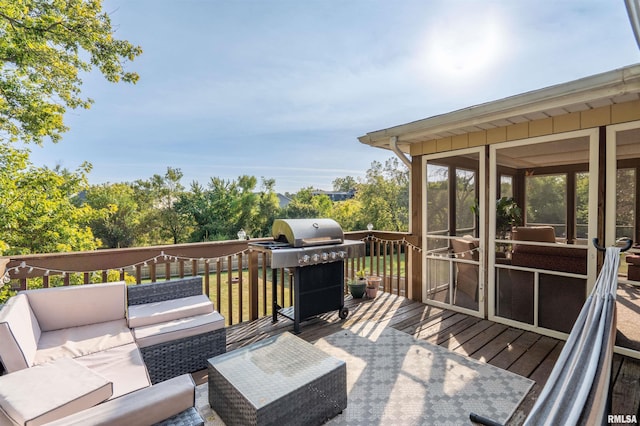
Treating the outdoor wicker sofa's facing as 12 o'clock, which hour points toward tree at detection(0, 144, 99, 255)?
The tree is roughly at 7 o'clock from the outdoor wicker sofa.

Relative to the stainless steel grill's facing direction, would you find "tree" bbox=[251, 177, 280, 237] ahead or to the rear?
to the rear

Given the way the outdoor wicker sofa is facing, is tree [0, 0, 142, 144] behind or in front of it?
behind

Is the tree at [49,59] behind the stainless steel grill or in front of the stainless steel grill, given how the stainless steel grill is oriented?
behind

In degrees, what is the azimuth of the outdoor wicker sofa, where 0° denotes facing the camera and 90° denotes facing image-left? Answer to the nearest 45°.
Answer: approximately 315°

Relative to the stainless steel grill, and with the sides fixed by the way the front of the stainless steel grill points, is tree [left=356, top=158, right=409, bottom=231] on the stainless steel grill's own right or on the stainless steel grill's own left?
on the stainless steel grill's own left

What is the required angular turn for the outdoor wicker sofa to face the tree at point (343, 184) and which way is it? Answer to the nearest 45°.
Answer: approximately 90° to its left

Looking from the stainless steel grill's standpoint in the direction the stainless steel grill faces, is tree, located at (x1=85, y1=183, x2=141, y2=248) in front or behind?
behind

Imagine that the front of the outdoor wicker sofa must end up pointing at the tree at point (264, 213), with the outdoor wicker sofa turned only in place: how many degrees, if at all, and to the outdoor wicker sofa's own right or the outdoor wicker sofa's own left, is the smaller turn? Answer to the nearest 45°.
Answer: approximately 90° to the outdoor wicker sofa's own left

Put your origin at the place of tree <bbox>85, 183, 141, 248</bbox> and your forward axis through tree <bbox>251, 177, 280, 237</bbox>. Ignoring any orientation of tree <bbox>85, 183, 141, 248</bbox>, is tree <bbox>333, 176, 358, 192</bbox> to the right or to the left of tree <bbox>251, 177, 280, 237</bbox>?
left
